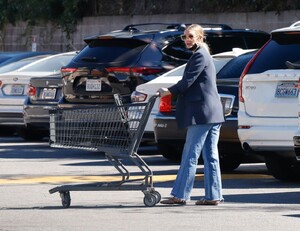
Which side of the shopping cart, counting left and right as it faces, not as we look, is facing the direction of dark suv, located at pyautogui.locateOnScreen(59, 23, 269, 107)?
right

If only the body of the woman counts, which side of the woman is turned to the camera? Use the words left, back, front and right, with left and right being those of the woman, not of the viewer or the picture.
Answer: left

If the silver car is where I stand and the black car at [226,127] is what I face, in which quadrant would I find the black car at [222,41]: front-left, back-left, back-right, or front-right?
front-left

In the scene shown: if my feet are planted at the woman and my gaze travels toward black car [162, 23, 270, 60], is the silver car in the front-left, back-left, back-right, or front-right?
front-left

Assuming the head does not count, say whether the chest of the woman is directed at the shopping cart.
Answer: yes

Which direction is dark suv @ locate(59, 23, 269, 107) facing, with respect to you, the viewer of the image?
facing away from the viewer and to the right of the viewer

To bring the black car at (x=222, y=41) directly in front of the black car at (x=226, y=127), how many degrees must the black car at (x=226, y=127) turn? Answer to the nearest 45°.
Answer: approximately 45° to its left

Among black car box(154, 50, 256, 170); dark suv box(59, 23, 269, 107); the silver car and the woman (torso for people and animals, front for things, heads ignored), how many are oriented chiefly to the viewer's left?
1

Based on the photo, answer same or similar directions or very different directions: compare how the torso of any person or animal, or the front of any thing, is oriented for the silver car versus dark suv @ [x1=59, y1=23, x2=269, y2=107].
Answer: same or similar directions

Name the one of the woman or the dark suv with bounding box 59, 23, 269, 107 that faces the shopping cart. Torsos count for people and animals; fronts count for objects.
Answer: the woman

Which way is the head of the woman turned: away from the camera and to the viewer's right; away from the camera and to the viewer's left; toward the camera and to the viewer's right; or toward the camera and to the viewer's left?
toward the camera and to the viewer's left

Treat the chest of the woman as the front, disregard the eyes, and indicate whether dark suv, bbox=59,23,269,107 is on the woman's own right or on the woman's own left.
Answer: on the woman's own right

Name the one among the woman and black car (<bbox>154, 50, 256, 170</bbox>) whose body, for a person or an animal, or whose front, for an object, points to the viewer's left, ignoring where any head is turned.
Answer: the woman

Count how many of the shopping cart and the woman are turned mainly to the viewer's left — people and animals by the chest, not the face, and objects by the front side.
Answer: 2

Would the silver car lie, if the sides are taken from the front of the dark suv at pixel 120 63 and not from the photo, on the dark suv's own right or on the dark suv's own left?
on the dark suv's own left

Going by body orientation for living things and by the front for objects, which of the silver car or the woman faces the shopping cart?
the woman

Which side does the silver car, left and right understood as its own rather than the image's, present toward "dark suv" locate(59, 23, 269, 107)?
right

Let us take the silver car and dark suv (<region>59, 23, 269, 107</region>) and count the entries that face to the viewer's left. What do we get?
0

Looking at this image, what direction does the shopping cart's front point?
to the viewer's left

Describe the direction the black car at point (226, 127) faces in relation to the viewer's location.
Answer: facing away from the viewer and to the right of the viewer
